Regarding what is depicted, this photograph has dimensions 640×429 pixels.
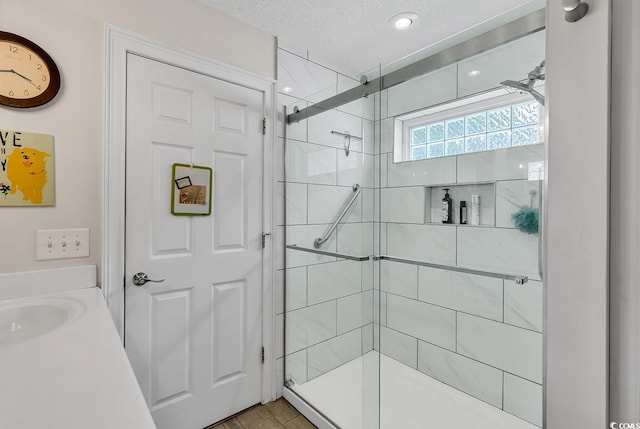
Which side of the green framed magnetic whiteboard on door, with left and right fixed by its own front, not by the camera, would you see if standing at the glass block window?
left

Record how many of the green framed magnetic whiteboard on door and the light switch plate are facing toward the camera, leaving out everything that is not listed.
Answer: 2

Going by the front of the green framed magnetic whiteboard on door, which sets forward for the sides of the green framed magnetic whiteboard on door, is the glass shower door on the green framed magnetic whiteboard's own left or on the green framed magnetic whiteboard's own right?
on the green framed magnetic whiteboard's own left

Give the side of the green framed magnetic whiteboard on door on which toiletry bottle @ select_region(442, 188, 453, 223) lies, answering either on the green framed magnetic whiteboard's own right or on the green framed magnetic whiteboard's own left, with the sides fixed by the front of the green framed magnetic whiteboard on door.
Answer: on the green framed magnetic whiteboard's own left

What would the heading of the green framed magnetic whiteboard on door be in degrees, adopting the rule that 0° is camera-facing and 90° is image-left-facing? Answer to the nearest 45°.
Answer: approximately 0°

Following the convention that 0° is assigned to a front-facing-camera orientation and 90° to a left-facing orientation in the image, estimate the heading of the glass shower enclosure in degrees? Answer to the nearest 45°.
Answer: approximately 45°

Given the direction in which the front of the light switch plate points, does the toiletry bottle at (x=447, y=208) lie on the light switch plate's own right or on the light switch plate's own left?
on the light switch plate's own left

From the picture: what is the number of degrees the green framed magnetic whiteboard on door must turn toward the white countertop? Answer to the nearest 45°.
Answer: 0° — it already faces it
